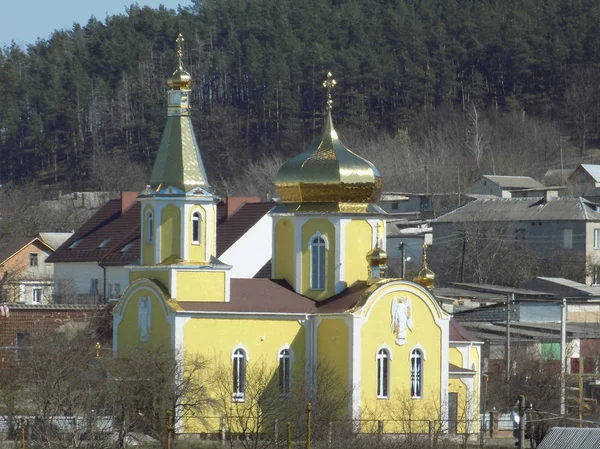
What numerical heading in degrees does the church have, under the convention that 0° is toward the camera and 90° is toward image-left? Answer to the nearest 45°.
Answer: approximately 45°
